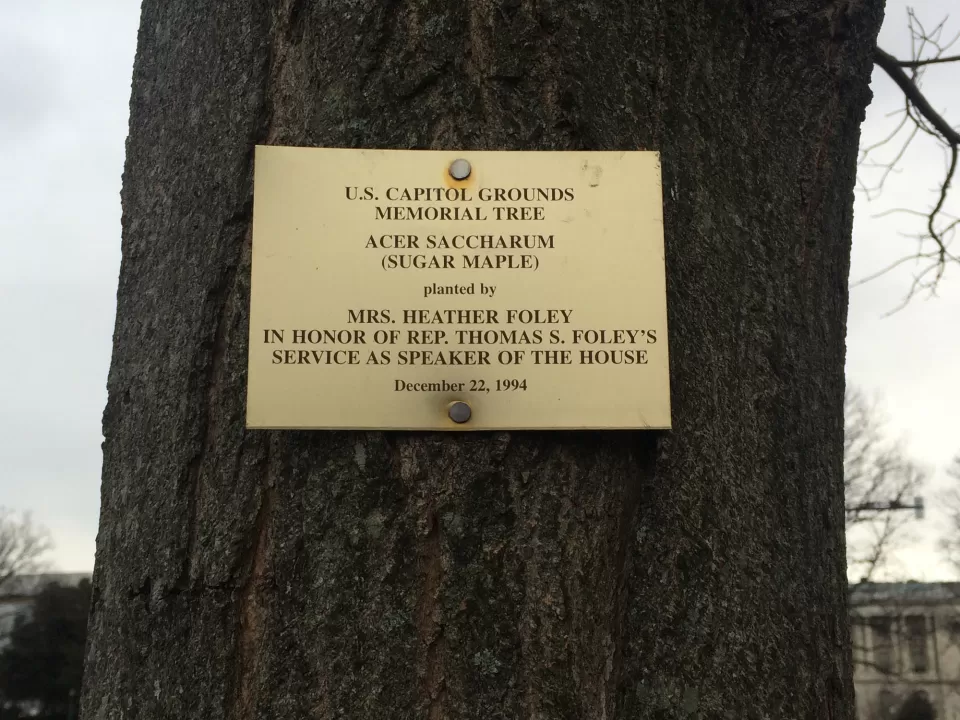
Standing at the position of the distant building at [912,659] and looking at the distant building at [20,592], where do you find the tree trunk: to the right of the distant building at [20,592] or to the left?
left

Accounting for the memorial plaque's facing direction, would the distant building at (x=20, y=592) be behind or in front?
behind

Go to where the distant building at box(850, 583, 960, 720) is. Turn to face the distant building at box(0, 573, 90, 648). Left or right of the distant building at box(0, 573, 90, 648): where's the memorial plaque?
left

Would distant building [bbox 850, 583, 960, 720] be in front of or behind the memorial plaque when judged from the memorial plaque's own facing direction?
behind

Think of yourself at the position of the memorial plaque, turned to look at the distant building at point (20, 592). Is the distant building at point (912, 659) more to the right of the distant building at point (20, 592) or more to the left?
right

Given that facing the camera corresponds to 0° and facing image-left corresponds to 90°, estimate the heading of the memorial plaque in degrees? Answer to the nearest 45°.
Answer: approximately 0°
